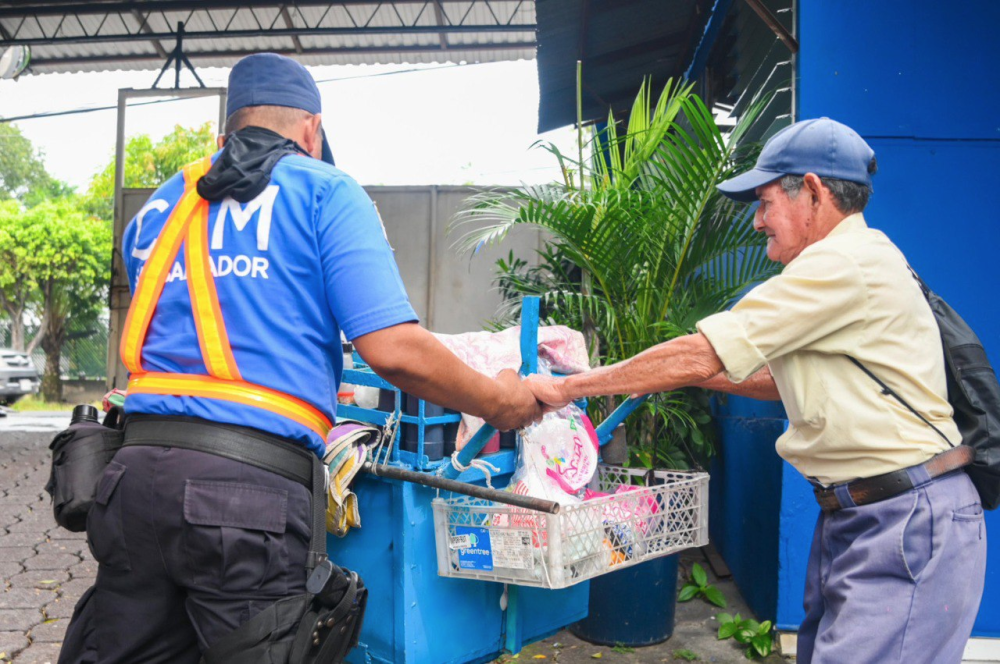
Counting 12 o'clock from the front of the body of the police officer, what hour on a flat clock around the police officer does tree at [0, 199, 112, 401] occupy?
The tree is roughly at 10 o'clock from the police officer.

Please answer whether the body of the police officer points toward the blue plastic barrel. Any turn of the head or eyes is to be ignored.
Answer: yes

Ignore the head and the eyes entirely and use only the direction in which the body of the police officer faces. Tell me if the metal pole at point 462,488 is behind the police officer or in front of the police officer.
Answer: in front

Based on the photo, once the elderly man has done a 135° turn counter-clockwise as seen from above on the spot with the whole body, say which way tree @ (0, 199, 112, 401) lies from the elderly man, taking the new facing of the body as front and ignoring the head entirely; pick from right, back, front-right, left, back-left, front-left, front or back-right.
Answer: back

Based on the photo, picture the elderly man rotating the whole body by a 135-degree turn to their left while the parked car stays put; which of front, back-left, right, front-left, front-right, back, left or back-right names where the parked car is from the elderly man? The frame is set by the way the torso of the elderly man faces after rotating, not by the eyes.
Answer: back

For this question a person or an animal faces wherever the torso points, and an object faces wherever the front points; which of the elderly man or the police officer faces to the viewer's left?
the elderly man

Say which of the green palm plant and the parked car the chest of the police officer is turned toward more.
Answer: the green palm plant

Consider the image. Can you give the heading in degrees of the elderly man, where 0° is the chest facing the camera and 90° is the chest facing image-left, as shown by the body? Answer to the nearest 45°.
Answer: approximately 90°

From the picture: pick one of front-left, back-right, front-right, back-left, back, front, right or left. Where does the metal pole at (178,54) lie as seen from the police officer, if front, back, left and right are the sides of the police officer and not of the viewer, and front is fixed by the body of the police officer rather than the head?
front-left

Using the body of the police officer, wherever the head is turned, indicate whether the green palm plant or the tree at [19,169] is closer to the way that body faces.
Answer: the green palm plant

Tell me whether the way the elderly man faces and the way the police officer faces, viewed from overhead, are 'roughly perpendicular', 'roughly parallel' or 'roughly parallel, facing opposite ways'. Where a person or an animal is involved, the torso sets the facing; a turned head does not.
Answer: roughly perpendicular

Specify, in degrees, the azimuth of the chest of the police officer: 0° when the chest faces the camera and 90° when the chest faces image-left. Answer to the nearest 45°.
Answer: approximately 225°

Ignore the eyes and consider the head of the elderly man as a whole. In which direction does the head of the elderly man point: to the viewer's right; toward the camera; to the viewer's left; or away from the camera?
to the viewer's left

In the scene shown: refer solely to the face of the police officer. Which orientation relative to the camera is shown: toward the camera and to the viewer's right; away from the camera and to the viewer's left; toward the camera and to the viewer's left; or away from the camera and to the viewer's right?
away from the camera and to the viewer's right

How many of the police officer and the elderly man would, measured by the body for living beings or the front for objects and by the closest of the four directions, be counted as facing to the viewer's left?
1

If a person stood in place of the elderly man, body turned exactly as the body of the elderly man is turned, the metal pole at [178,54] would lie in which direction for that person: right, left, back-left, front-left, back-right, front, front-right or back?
front-right

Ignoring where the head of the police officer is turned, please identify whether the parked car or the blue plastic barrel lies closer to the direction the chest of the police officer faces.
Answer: the blue plastic barrel

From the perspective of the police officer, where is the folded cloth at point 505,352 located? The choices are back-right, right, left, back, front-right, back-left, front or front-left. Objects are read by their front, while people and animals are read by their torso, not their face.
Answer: front
